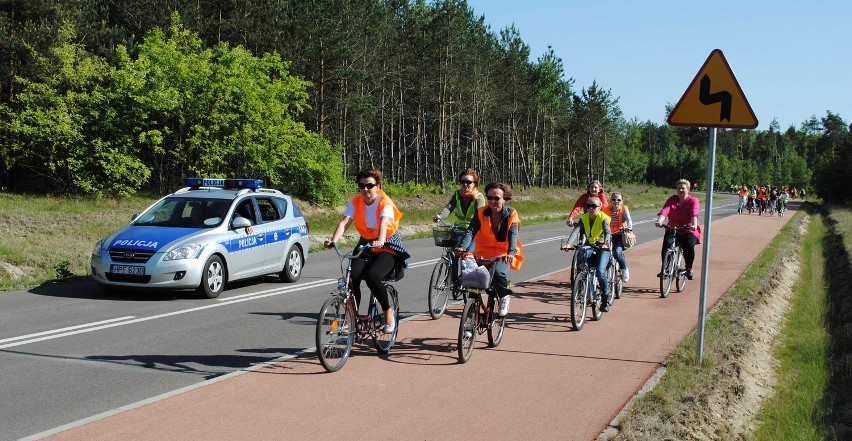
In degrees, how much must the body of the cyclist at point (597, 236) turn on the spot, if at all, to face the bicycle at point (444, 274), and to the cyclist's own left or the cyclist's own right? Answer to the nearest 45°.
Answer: approximately 45° to the cyclist's own right

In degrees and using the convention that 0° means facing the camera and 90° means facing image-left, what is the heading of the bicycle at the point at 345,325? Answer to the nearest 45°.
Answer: approximately 45°

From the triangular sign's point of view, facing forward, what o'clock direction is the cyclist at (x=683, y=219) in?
The cyclist is roughly at 6 o'clock from the triangular sign.

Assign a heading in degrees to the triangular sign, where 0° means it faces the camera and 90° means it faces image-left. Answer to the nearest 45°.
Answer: approximately 0°

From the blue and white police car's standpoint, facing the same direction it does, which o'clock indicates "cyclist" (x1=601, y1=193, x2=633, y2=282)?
The cyclist is roughly at 8 o'clock from the blue and white police car.

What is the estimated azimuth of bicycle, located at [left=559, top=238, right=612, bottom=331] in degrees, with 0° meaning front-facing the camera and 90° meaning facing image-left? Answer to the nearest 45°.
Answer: approximately 45°

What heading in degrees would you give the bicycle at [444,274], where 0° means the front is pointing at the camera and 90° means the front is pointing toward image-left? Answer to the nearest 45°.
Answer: approximately 45°
